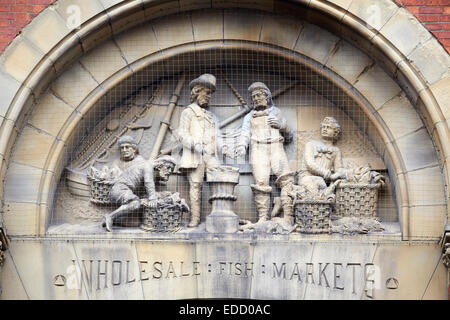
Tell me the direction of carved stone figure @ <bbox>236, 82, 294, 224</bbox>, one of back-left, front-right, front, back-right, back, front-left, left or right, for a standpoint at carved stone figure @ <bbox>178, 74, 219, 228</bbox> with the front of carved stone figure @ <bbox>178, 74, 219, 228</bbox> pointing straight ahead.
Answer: front-left

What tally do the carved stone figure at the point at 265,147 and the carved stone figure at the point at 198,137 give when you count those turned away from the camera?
0

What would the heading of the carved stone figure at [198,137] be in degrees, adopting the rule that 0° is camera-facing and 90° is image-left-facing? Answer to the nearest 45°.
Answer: approximately 315°

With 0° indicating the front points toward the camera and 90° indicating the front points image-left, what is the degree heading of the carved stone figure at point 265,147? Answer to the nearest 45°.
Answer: approximately 0°

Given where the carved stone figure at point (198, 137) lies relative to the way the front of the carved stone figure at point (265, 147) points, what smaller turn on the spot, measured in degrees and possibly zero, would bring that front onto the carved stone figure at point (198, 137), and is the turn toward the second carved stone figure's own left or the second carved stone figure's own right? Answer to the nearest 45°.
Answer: approximately 90° to the second carved stone figure's own right
